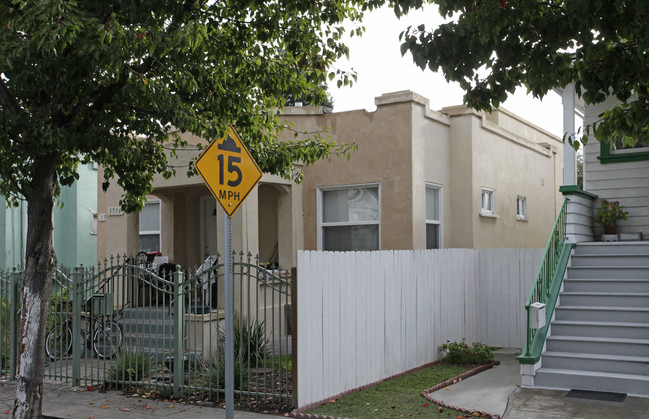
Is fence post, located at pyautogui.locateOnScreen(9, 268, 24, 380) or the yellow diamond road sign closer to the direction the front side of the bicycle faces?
the fence post

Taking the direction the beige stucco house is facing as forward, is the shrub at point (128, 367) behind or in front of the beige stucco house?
in front

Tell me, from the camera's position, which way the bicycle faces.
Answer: facing to the left of the viewer

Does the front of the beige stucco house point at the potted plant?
no

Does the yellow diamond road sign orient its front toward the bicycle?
no

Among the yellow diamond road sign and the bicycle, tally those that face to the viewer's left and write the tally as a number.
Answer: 1

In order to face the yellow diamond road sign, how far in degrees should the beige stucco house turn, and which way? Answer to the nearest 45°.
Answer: approximately 45° to its left

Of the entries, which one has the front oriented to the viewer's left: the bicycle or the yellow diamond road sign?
the bicycle

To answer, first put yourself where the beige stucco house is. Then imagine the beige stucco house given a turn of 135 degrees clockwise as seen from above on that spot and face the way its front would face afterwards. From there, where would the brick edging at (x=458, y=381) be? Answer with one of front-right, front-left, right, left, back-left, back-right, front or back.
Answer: back

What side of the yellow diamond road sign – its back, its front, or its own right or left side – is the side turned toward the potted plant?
left

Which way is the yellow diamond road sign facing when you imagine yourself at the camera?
facing the viewer and to the right of the viewer

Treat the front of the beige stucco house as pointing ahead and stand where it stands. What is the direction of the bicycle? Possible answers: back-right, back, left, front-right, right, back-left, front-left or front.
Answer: front

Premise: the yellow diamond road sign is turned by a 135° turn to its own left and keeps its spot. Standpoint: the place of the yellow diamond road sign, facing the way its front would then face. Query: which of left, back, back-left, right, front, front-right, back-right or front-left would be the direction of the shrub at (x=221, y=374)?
front
